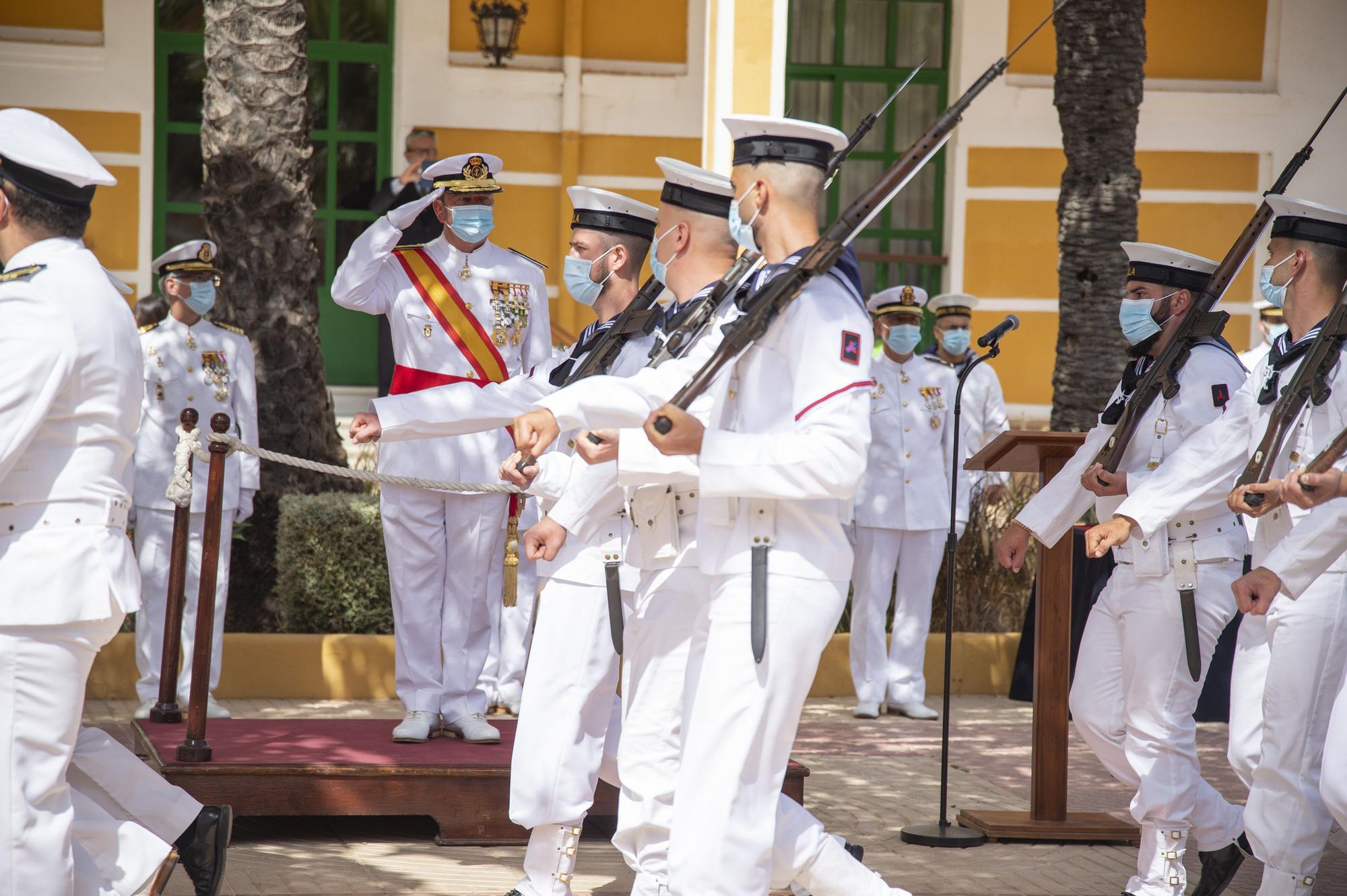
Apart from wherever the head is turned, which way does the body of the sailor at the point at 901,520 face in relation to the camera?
toward the camera

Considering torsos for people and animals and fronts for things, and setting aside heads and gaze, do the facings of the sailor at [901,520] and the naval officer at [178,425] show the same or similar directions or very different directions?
same or similar directions

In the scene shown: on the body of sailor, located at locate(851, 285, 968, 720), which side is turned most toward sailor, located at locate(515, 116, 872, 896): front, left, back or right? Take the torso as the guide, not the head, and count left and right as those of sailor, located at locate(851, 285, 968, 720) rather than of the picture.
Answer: front

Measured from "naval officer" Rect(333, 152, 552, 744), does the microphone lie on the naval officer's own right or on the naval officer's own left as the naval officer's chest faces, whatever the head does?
on the naval officer's own left

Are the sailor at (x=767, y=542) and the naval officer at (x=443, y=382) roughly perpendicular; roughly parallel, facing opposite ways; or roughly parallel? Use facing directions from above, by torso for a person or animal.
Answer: roughly perpendicular

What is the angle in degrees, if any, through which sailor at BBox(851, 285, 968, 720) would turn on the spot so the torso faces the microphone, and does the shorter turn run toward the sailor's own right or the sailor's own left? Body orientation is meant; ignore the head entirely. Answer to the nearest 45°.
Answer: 0° — they already face it

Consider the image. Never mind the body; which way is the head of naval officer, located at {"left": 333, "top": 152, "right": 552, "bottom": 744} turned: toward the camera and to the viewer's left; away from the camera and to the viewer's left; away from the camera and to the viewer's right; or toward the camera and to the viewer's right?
toward the camera and to the viewer's right

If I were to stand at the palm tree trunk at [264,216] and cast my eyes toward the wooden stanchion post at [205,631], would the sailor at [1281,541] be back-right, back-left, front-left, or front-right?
front-left

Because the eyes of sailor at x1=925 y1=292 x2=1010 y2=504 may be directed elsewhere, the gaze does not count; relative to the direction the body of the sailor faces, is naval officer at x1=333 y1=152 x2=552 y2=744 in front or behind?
in front

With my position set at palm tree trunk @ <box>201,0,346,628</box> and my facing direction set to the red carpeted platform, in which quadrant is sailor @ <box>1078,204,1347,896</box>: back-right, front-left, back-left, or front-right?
front-left

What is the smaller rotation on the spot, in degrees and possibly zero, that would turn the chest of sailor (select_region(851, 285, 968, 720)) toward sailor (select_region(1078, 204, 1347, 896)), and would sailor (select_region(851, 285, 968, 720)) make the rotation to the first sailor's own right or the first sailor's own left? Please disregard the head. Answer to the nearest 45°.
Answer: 0° — they already face them

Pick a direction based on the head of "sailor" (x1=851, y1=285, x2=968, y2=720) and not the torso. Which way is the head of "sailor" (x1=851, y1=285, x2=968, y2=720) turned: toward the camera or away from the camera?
toward the camera

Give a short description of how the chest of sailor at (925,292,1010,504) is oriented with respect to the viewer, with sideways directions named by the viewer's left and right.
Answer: facing the viewer

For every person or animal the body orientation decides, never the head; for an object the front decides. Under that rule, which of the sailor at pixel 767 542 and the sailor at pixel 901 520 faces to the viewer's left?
the sailor at pixel 767 542

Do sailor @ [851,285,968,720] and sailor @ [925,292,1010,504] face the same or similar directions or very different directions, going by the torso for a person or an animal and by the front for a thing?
same or similar directions

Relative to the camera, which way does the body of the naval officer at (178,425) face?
toward the camera

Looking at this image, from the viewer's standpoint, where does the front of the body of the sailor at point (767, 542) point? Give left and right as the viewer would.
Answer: facing to the left of the viewer

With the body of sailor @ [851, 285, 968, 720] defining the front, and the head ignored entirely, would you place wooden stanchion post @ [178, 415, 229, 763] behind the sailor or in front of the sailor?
in front

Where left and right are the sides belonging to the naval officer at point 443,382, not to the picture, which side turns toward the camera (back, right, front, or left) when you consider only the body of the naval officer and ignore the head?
front
